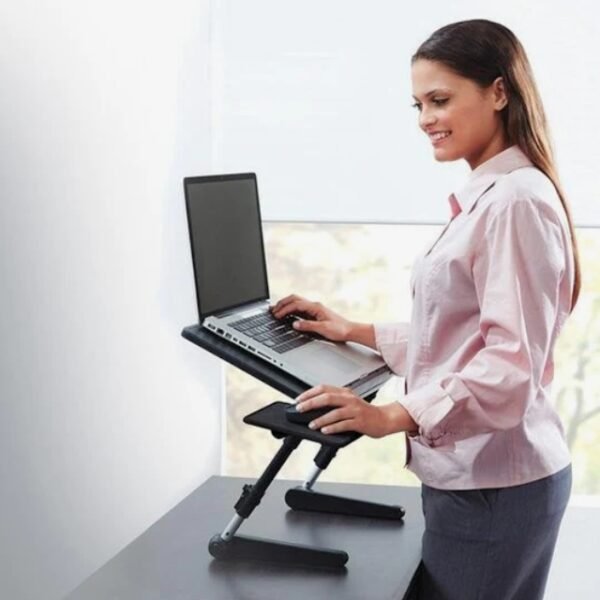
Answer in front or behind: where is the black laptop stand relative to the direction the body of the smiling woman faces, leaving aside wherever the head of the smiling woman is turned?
in front

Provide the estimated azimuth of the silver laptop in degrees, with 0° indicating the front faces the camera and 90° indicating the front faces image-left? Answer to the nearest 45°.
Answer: approximately 315°

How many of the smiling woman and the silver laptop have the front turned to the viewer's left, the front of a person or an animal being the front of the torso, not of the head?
1

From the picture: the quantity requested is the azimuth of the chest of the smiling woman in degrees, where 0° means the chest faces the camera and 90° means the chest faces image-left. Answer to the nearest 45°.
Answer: approximately 90°
